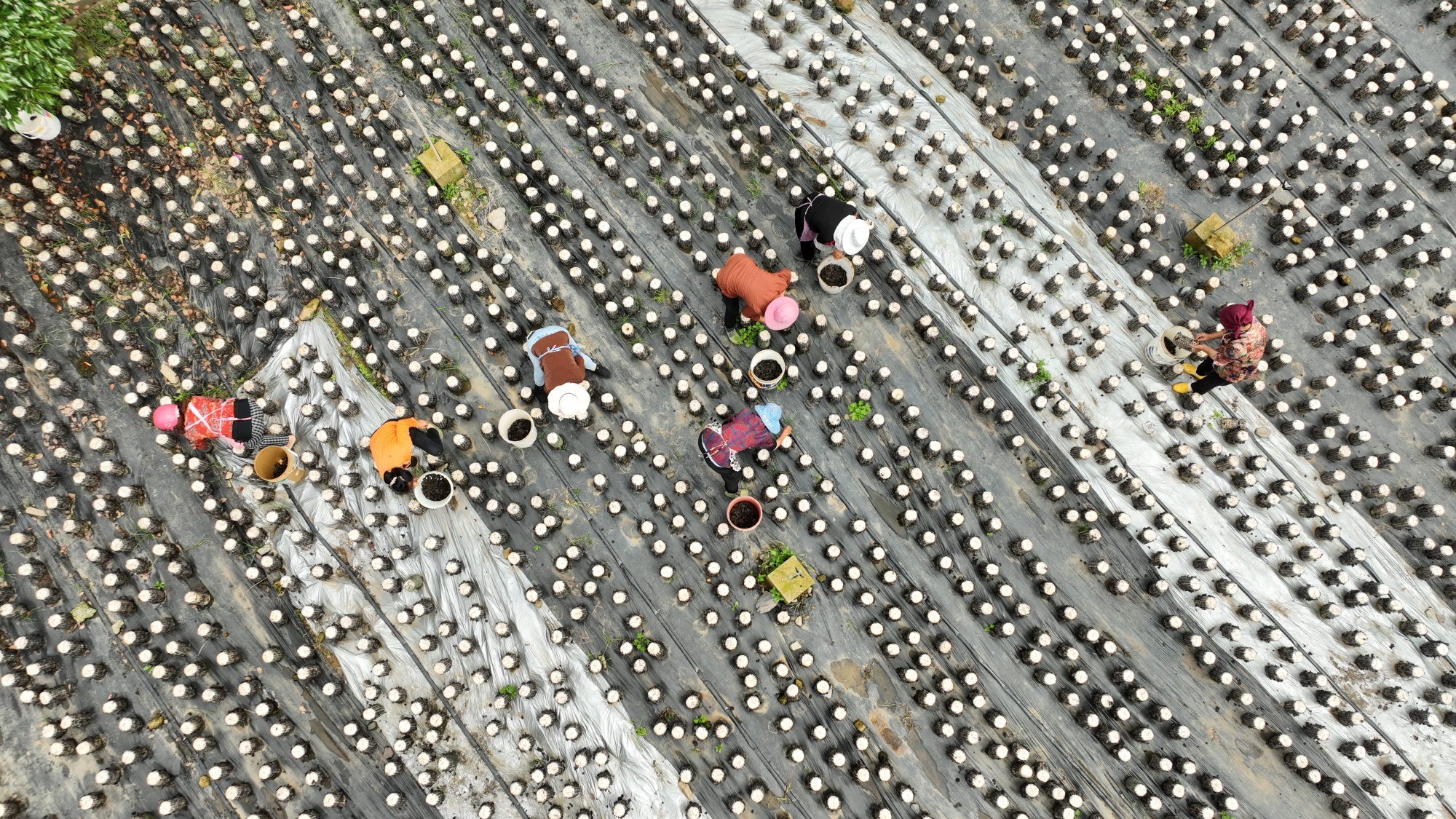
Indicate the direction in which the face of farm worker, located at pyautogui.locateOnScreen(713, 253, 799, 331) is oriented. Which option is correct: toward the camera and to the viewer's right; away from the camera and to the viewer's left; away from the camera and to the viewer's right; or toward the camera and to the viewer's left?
toward the camera and to the viewer's right

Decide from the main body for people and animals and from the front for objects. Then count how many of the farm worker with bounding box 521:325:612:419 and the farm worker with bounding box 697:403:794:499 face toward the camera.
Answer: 1

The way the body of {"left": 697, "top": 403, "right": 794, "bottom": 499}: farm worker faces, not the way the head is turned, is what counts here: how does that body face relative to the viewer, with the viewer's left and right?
facing away from the viewer and to the right of the viewer

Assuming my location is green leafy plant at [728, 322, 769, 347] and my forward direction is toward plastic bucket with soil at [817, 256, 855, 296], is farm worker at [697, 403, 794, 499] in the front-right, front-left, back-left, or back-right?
back-right
